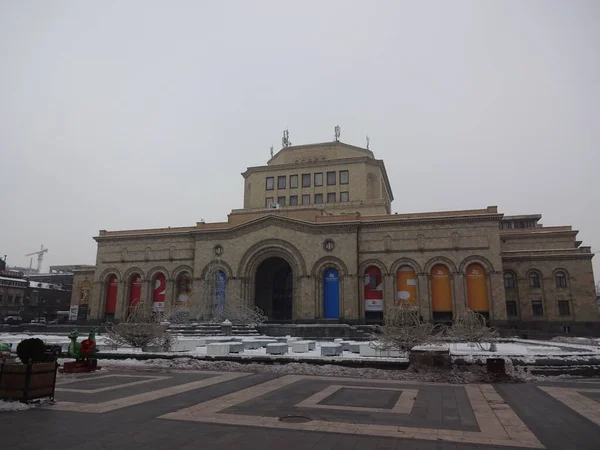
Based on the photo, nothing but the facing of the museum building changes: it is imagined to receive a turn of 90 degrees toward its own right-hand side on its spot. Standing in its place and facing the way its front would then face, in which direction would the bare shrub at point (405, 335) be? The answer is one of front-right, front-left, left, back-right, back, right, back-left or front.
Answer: left

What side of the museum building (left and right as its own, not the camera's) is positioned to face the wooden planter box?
front

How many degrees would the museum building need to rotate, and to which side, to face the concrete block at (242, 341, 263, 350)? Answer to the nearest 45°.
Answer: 0° — it already faces it

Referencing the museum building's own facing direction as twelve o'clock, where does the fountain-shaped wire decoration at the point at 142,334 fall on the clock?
The fountain-shaped wire decoration is roughly at 1 o'clock from the museum building.

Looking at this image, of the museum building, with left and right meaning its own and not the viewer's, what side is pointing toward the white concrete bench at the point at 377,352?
front

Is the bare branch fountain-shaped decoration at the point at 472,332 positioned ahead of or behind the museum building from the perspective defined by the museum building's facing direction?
ahead

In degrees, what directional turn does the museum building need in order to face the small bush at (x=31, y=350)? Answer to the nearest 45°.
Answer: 0° — it already faces it

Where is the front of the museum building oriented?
toward the camera

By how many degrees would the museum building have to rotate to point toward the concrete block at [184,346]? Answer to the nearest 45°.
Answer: approximately 45° to its right

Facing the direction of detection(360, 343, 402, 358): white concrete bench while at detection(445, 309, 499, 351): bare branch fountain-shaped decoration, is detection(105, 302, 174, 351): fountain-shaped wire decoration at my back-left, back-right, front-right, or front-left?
front-right
